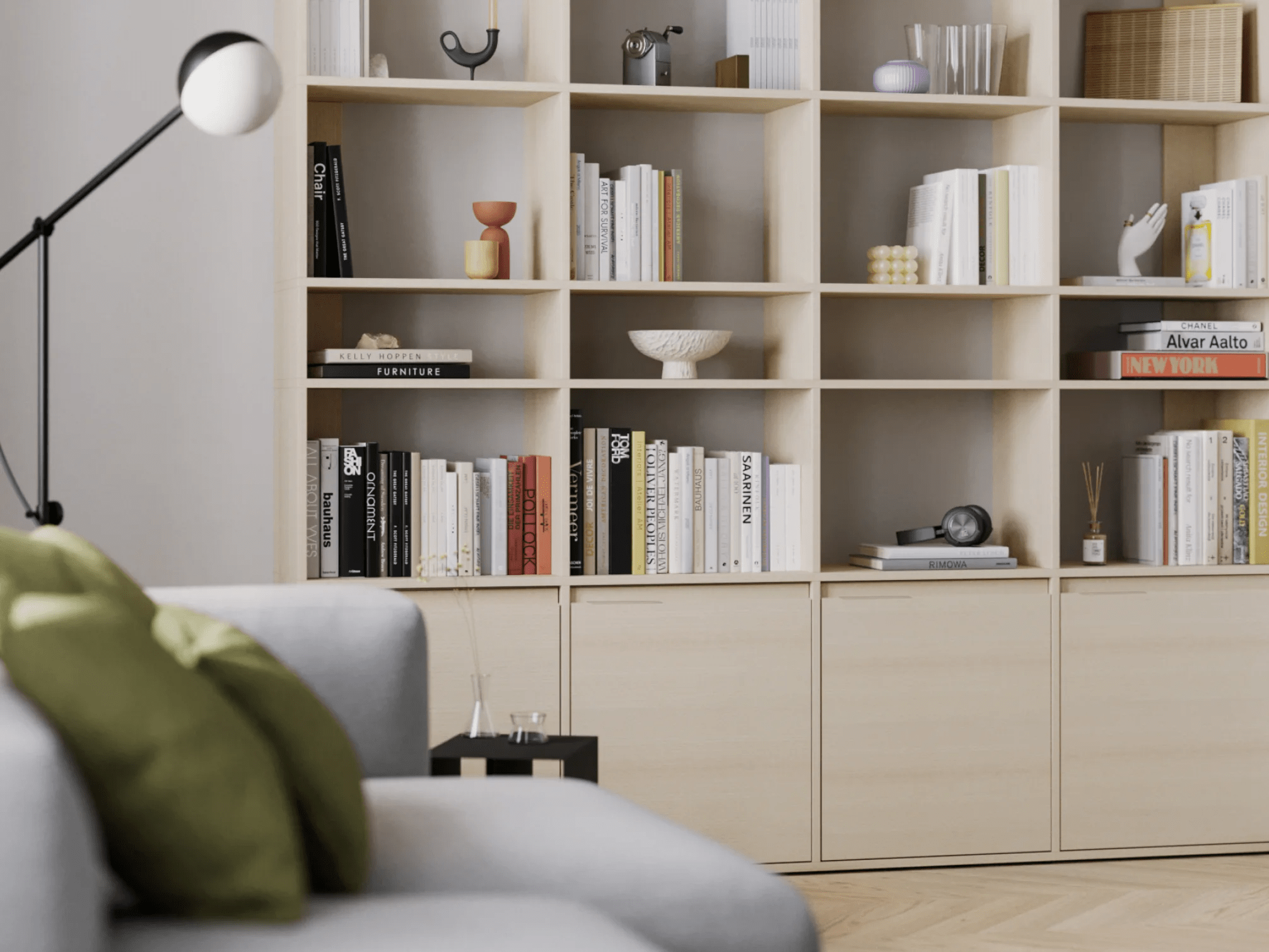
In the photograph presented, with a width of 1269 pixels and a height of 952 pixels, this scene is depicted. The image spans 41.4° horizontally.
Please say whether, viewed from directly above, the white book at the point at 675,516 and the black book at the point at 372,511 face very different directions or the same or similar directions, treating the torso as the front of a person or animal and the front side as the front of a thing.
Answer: same or similar directions

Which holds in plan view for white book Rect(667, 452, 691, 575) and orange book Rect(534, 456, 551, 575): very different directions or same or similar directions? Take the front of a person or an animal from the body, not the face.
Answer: same or similar directions

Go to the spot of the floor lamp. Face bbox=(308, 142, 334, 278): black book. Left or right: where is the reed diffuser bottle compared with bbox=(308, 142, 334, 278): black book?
right

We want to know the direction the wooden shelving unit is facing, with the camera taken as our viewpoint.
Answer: facing the viewer
